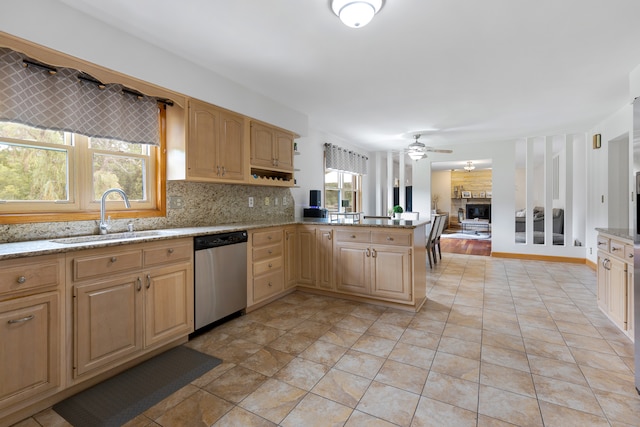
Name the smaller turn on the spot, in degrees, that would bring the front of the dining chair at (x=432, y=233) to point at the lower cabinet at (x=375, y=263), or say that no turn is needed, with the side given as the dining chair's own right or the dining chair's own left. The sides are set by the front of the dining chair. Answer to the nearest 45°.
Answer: approximately 90° to the dining chair's own left

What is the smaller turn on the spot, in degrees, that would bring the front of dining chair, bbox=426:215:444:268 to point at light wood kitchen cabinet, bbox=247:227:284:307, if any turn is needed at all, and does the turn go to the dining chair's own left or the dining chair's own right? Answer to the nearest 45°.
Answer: approximately 45° to the dining chair's own left

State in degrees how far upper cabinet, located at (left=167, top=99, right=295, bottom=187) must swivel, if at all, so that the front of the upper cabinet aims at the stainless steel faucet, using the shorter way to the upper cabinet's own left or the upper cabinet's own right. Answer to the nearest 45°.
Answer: approximately 90° to the upper cabinet's own right

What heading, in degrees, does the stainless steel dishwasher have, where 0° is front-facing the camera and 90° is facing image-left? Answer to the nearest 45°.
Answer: approximately 315°

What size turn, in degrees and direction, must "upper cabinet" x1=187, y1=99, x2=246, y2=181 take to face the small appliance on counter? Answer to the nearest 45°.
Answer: approximately 90° to its left

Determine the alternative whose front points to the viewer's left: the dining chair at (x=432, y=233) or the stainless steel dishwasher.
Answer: the dining chair

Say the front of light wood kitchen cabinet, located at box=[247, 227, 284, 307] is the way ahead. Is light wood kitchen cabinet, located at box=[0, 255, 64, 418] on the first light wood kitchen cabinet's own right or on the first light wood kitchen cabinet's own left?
on the first light wood kitchen cabinet's own right

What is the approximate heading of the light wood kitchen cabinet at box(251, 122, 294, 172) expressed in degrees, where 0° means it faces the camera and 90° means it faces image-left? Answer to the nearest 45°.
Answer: approximately 315°
